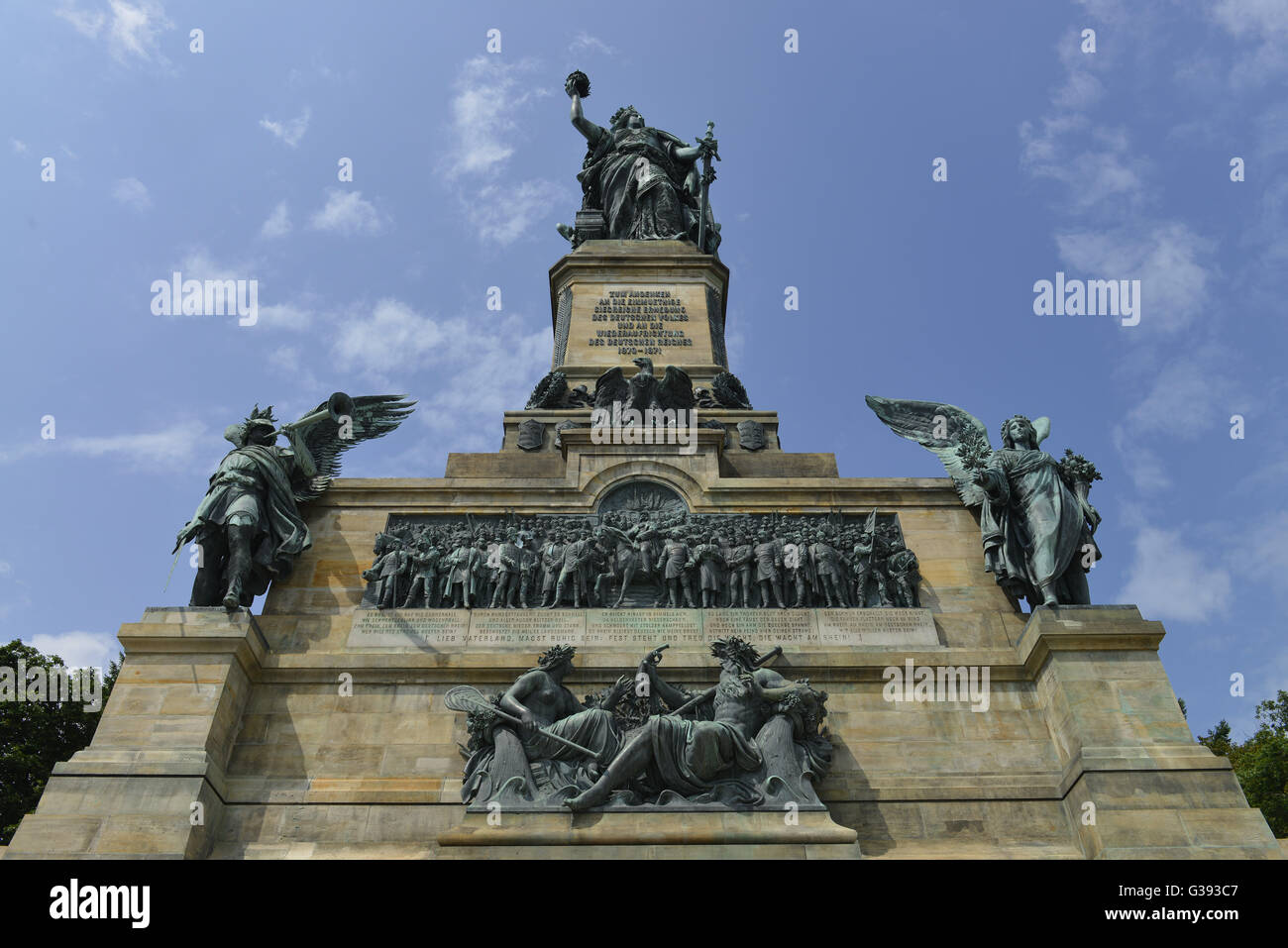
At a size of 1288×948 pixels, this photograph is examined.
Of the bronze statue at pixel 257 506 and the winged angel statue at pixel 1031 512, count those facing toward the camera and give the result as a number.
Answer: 2

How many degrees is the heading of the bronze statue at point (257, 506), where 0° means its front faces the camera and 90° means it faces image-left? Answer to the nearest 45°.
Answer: approximately 0°

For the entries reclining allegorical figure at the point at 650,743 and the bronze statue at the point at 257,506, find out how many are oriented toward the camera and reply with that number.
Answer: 2

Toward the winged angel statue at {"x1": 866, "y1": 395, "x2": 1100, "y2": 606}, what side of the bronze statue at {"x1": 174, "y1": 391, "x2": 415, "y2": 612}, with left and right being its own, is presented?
left

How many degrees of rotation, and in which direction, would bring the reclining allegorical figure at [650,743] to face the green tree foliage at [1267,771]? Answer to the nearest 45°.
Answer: approximately 135° to its left

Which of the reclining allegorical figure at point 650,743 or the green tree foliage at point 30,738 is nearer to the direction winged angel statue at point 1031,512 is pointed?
the reclining allegorical figure
